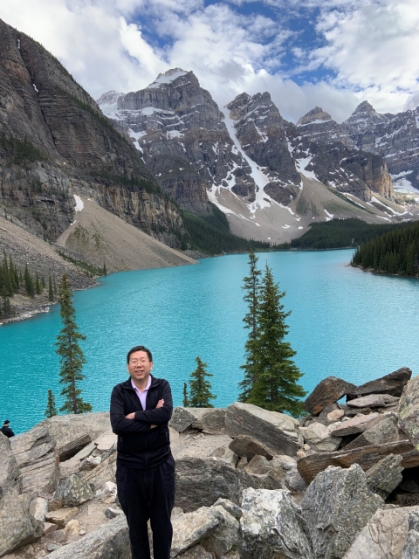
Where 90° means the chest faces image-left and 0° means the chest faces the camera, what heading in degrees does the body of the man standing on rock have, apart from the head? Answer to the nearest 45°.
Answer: approximately 0°

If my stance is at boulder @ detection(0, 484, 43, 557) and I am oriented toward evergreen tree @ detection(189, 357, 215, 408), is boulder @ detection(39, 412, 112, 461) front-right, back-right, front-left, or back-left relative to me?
front-left

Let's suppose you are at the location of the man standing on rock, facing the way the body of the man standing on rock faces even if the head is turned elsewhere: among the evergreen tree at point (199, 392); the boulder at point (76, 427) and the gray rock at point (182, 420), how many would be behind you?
3

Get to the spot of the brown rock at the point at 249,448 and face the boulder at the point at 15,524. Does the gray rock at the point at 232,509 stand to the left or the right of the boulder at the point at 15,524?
left

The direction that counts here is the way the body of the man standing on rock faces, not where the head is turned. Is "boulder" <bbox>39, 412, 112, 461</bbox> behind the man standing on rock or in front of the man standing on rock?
behind

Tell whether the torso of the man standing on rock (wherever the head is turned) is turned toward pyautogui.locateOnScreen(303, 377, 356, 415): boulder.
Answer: no

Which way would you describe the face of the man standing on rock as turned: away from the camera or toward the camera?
toward the camera

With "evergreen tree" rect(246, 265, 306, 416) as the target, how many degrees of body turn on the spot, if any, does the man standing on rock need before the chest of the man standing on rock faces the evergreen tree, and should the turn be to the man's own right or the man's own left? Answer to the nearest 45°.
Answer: approximately 135° to the man's own left

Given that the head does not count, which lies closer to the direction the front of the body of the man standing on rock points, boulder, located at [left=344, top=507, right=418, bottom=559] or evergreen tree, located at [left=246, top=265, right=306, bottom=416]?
the boulder

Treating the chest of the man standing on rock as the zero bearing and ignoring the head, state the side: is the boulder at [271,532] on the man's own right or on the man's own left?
on the man's own left

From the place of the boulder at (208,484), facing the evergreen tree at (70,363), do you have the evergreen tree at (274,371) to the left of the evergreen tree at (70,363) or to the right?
right

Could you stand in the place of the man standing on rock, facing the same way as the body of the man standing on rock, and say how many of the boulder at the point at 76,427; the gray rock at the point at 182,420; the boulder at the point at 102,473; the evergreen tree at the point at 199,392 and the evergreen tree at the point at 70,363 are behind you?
5

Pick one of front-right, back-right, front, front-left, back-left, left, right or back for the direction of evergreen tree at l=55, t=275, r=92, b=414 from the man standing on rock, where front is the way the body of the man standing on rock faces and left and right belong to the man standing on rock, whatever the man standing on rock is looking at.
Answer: back

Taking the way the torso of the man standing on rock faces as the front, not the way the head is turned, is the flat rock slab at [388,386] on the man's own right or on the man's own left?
on the man's own left

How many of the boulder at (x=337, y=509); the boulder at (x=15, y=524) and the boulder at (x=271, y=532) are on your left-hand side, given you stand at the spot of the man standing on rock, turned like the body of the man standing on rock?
2

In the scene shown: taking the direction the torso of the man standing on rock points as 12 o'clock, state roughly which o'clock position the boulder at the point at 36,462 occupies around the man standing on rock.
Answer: The boulder is roughly at 5 o'clock from the man standing on rock.

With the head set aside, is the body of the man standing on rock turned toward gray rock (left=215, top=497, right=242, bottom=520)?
no

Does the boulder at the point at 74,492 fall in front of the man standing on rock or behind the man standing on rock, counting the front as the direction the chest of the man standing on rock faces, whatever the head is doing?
behind

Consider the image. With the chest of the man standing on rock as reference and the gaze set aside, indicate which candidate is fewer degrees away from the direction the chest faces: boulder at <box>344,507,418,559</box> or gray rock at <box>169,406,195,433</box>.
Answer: the boulder
